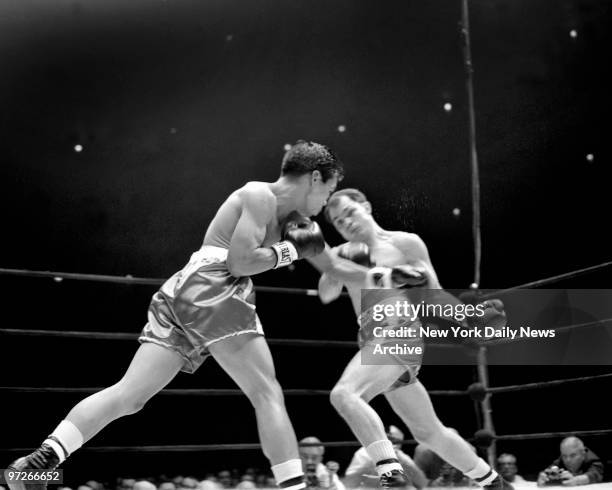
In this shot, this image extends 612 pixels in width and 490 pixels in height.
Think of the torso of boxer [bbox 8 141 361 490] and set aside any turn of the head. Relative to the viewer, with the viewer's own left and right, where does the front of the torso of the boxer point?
facing to the right of the viewer

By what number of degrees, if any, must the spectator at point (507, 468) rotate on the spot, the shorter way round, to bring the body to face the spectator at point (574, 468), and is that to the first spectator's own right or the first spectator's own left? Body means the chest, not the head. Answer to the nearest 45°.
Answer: approximately 45° to the first spectator's own left

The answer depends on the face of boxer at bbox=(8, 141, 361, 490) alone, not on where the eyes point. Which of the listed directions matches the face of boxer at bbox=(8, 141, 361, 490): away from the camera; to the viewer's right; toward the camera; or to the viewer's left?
to the viewer's right

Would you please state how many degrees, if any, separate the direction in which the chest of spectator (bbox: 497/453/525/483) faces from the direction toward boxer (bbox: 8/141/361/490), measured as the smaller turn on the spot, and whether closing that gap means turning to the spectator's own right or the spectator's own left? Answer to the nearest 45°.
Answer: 0° — they already face them

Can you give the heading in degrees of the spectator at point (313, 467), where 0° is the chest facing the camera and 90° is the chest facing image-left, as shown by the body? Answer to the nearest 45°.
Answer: approximately 0°

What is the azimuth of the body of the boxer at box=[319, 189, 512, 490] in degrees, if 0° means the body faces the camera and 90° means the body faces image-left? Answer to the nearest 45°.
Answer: approximately 45°

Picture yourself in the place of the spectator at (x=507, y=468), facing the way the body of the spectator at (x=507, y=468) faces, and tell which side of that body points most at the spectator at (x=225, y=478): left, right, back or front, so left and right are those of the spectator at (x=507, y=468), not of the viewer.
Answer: right

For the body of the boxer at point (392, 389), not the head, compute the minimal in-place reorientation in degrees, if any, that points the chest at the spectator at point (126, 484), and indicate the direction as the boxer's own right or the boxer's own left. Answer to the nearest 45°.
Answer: approximately 90° to the boxer's own right

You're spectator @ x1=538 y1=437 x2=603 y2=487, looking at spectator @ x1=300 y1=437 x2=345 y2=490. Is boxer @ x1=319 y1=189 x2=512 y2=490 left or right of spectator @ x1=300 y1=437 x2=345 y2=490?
left

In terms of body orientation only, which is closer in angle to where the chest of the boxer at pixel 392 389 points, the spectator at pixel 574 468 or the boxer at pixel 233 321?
the boxer

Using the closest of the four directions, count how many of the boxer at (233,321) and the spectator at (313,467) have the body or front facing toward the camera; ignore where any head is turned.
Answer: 1
